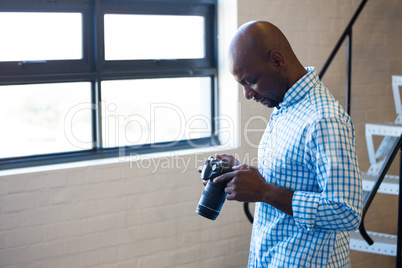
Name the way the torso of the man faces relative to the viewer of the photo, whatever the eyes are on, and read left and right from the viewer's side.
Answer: facing to the left of the viewer

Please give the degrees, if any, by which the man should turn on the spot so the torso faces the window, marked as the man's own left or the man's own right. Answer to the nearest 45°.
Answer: approximately 45° to the man's own right
